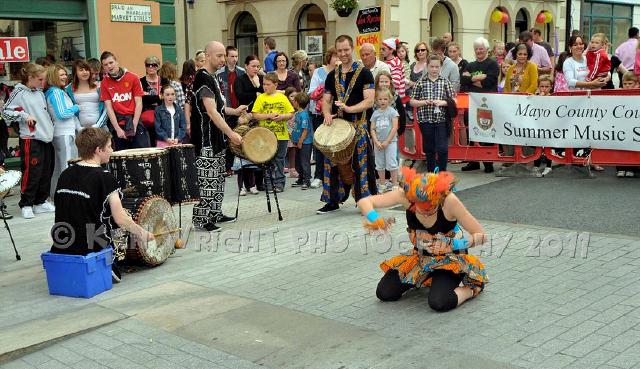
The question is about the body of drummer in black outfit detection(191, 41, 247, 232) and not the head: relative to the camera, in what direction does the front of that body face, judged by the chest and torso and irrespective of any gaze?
to the viewer's right

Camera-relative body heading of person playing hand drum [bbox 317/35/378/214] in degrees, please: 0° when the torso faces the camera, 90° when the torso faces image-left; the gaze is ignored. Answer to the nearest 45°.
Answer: approximately 45°

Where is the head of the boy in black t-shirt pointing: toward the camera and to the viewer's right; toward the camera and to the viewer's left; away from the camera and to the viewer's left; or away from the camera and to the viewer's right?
away from the camera and to the viewer's right

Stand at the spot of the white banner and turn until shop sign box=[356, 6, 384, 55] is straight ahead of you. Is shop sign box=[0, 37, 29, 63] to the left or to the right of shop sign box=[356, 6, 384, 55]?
left

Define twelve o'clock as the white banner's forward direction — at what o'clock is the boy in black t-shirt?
The boy in black t-shirt is roughly at 1 o'clock from the white banner.

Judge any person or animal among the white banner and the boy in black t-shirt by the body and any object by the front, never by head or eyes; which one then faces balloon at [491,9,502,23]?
the boy in black t-shirt

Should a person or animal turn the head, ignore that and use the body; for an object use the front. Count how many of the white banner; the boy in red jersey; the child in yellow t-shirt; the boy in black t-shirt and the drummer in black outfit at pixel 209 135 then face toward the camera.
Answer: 3

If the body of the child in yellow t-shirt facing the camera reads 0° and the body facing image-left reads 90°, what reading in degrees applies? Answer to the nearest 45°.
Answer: approximately 0°

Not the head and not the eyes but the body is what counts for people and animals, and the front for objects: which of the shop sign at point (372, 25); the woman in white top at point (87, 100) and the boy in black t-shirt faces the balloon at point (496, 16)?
the boy in black t-shirt

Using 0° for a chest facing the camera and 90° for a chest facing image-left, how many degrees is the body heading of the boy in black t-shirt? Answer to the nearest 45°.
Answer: approximately 225°
